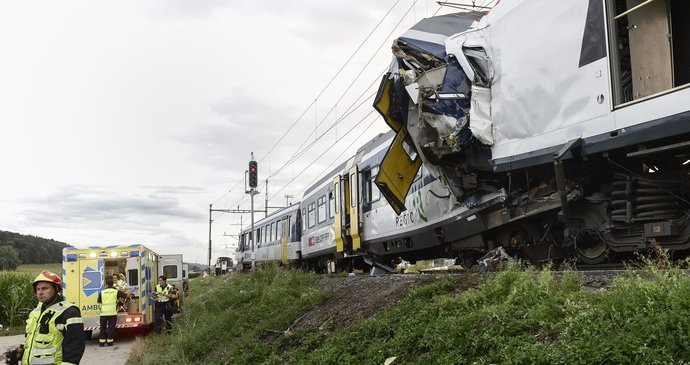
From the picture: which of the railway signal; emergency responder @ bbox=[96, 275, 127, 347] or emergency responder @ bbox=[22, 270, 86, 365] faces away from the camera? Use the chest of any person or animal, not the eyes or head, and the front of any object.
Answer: emergency responder @ bbox=[96, 275, 127, 347]

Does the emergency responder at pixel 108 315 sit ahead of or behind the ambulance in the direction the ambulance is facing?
behind

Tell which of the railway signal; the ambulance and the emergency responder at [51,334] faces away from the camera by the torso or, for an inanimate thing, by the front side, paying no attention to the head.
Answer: the ambulance

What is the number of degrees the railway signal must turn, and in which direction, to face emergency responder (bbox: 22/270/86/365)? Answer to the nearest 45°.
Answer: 0° — it already faces them

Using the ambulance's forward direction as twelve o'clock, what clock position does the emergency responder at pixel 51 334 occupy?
The emergency responder is roughly at 6 o'clock from the ambulance.

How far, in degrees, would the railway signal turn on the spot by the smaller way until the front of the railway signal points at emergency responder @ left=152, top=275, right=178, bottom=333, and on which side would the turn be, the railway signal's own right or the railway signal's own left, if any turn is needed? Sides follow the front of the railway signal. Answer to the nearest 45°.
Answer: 0° — it already faces them

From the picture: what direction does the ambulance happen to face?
away from the camera

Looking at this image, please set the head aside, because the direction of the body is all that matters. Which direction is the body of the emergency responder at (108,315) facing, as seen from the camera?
away from the camera
